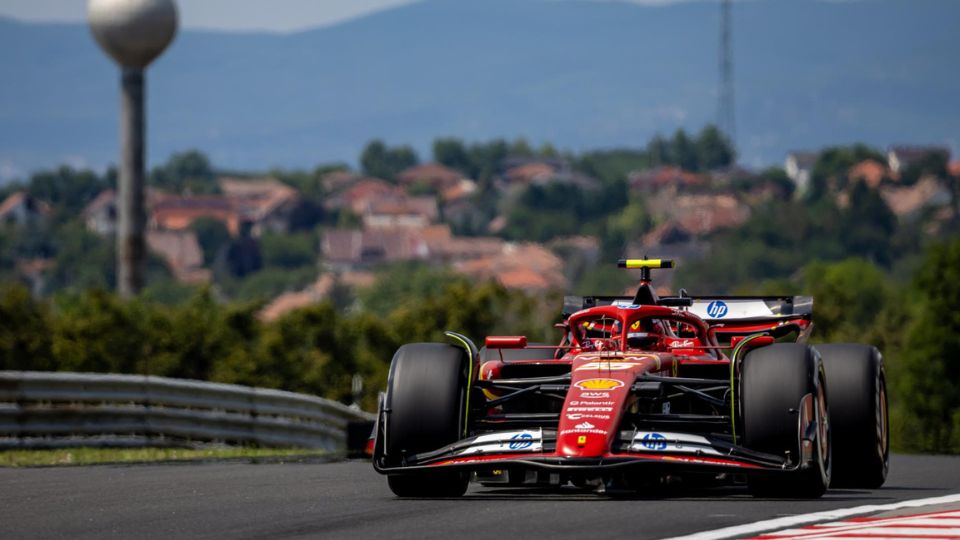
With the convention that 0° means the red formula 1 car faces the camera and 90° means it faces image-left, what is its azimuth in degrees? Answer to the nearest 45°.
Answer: approximately 0°

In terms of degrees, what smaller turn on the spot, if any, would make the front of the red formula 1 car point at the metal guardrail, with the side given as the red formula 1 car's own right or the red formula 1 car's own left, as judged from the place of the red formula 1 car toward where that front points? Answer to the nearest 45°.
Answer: approximately 135° to the red formula 1 car's own right
